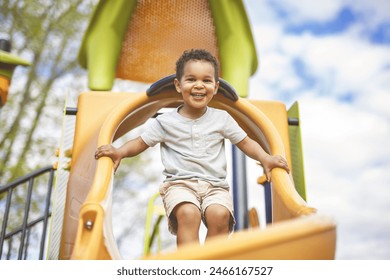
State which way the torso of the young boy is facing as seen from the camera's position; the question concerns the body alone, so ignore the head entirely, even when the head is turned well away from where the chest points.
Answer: toward the camera

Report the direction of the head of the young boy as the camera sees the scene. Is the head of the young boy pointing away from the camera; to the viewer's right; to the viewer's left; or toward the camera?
toward the camera

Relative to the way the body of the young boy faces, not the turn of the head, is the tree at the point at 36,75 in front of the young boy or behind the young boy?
behind
